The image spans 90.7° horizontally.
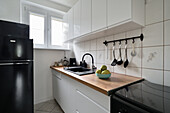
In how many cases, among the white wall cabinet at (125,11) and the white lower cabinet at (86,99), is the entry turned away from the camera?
0

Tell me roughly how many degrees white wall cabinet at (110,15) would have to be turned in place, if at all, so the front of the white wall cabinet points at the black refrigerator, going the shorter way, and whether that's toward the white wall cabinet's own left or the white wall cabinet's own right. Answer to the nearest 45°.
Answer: approximately 45° to the white wall cabinet's own right

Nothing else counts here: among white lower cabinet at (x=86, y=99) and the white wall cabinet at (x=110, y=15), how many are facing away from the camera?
0

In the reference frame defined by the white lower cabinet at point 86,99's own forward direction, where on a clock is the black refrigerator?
The black refrigerator is roughly at 2 o'clock from the white lower cabinet.

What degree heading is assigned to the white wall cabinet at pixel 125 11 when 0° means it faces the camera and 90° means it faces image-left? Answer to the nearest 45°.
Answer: approximately 45°

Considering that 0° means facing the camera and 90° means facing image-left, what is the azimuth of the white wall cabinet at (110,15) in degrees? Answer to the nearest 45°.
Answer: approximately 45°

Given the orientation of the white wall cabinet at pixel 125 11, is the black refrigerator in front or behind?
in front
